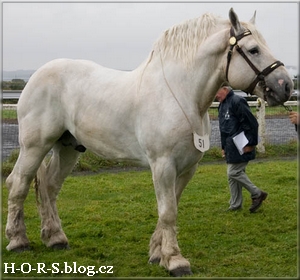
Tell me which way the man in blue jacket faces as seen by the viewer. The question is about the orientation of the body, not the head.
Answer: to the viewer's left
